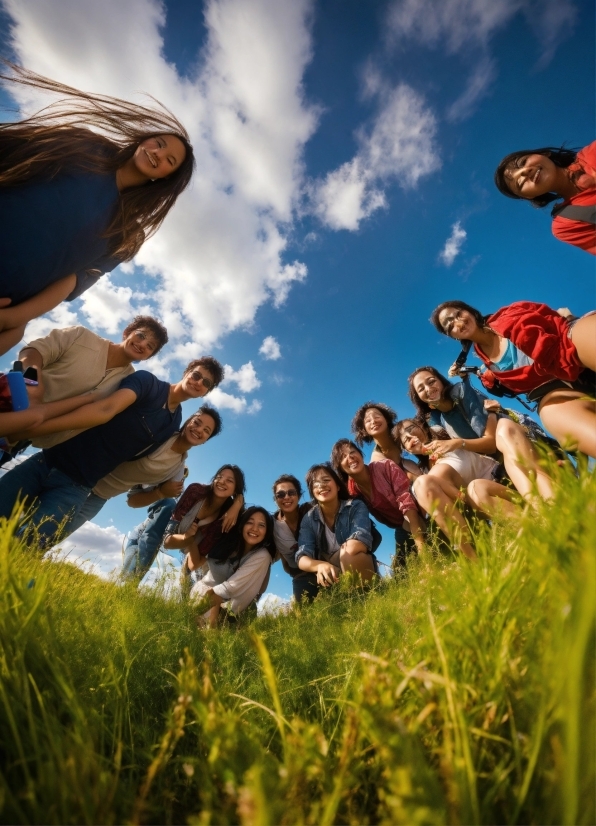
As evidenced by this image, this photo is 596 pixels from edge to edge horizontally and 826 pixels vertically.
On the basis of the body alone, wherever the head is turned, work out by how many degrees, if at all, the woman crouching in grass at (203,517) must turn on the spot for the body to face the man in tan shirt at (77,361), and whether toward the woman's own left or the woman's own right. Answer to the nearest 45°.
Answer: approximately 45° to the woman's own right

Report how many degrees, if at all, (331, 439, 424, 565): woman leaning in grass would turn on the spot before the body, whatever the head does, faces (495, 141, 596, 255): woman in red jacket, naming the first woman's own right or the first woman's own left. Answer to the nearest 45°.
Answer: approximately 45° to the first woman's own left

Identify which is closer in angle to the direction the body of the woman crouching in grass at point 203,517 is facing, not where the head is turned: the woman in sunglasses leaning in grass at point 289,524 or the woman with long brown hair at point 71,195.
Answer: the woman with long brown hair

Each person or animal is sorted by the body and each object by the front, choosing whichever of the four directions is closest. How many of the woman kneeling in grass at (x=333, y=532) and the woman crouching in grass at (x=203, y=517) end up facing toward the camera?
2

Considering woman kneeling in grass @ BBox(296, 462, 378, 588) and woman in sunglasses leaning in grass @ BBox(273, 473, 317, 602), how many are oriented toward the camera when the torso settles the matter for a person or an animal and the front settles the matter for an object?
2

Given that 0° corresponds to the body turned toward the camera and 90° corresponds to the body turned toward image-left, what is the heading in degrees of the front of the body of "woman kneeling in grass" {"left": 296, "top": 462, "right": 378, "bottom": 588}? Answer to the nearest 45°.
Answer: approximately 0°

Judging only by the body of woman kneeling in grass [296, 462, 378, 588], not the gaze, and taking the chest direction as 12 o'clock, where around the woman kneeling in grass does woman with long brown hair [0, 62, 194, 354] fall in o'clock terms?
The woman with long brown hair is roughly at 1 o'clock from the woman kneeling in grass.

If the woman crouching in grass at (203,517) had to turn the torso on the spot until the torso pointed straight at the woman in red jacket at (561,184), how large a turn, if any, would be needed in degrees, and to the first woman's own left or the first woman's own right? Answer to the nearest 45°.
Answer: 0° — they already face them
